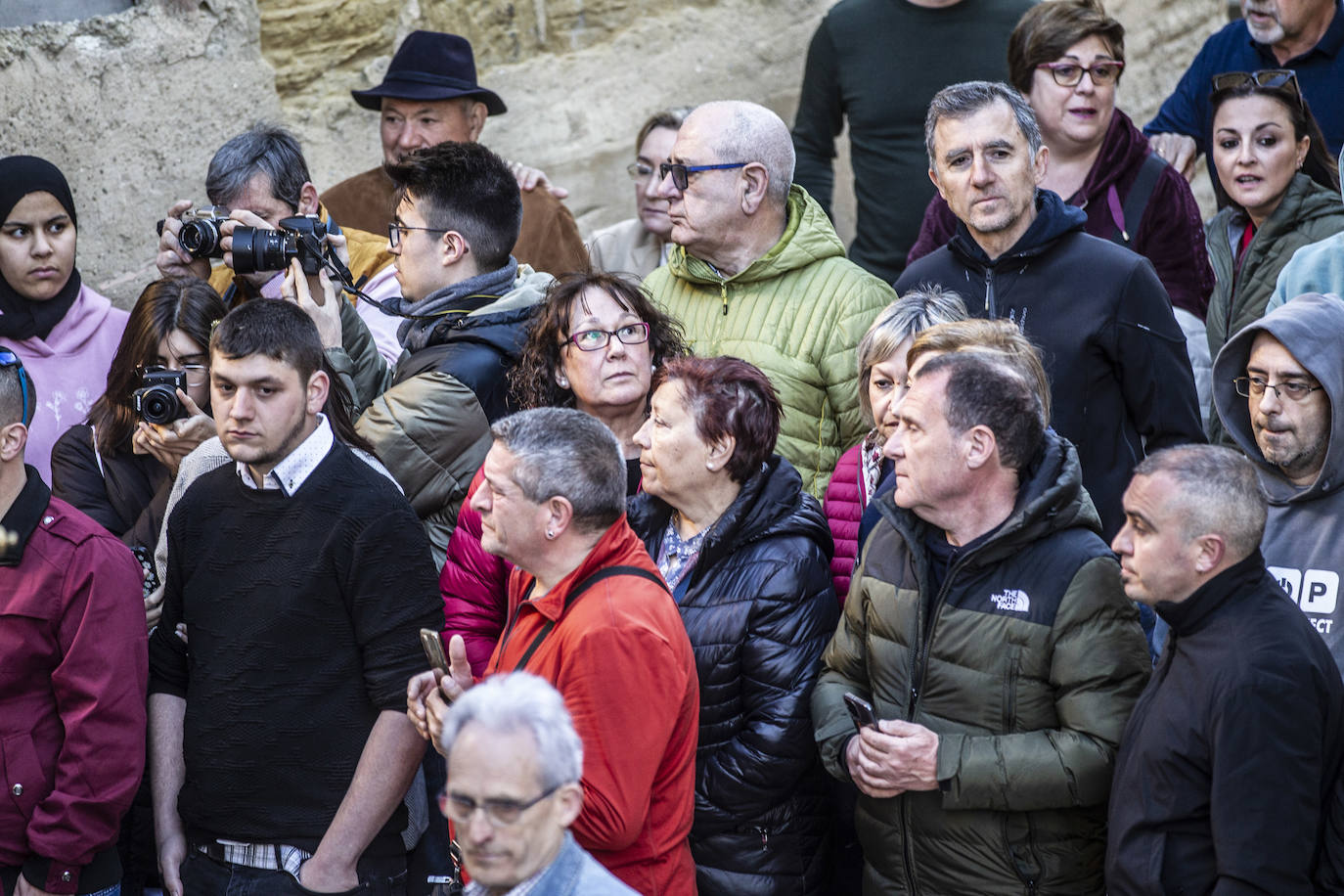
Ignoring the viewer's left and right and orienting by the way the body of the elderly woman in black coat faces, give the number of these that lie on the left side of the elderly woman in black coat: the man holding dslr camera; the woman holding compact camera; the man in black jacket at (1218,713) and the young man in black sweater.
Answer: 1

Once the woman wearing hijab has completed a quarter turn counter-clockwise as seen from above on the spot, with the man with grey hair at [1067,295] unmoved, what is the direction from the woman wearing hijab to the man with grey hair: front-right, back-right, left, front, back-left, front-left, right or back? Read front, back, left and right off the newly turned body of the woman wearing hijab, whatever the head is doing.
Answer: front-right

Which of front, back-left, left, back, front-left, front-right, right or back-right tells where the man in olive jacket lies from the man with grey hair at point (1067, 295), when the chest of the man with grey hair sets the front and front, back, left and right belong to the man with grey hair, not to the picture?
front-left

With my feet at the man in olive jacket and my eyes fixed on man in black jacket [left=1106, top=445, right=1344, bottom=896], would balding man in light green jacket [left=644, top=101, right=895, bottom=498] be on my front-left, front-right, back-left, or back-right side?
back-left

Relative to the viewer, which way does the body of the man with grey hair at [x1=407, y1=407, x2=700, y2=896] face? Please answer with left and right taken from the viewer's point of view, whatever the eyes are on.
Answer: facing to the left of the viewer

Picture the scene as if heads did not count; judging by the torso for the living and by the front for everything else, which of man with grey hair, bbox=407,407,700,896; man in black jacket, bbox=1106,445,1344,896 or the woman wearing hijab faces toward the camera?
the woman wearing hijab

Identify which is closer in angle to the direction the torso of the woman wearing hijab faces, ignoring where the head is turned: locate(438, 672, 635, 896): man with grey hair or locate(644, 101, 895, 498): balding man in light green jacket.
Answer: the man with grey hair

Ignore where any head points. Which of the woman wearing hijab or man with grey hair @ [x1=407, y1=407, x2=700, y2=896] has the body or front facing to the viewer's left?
the man with grey hair
